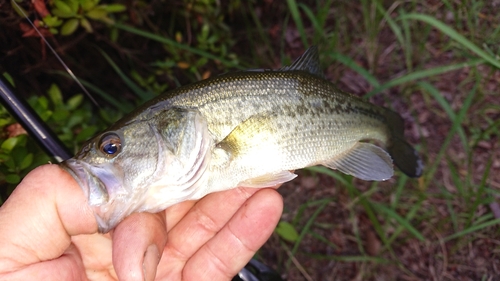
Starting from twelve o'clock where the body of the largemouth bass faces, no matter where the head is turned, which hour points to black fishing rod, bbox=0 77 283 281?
The black fishing rod is roughly at 1 o'clock from the largemouth bass.

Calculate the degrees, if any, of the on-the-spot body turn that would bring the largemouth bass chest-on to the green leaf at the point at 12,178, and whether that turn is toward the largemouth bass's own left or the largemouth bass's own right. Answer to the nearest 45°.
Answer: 0° — it already faces it

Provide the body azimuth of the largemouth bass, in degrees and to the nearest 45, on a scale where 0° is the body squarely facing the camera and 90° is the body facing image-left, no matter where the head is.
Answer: approximately 90°

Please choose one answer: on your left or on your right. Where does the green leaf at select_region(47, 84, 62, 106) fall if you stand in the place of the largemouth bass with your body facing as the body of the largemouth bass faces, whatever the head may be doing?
on your right
